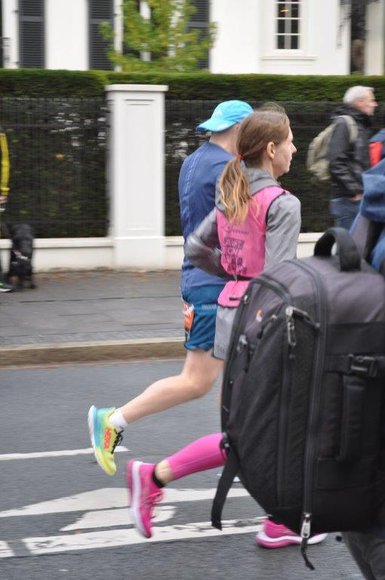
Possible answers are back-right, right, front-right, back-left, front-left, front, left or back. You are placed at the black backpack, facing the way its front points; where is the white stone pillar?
back-right

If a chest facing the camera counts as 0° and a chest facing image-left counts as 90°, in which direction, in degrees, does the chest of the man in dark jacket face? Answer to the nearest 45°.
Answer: approximately 270°

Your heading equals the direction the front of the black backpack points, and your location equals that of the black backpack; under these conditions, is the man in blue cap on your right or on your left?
on your right

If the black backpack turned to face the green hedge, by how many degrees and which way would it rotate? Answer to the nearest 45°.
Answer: approximately 135° to its right

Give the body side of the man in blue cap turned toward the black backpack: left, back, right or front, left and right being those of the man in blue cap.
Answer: right

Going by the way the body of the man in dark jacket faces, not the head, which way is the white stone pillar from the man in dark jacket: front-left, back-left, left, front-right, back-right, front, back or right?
back-left

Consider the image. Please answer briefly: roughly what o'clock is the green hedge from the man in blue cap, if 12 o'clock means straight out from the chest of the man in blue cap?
The green hedge is roughly at 9 o'clock from the man in blue cap.

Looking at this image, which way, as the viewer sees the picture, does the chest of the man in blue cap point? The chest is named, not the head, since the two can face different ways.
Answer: to the viewer's right

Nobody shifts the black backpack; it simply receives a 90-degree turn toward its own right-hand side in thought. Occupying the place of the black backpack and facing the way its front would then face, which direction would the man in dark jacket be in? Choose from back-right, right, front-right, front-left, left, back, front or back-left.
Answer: front-right
